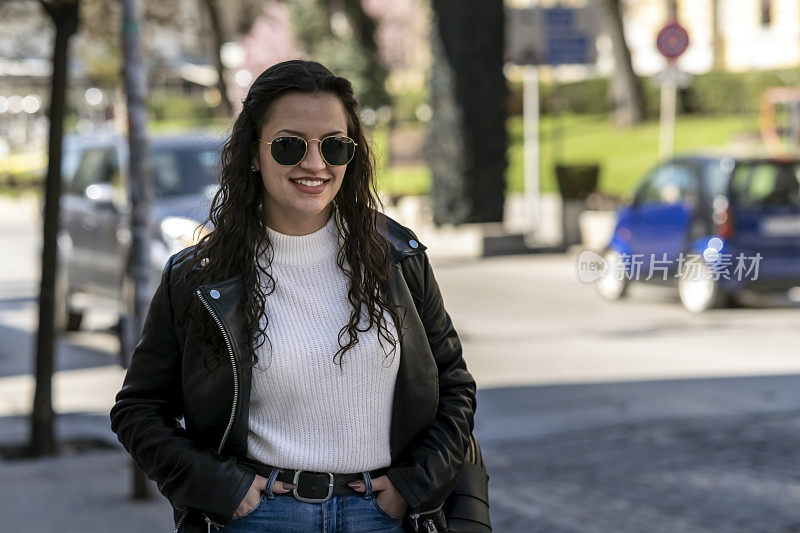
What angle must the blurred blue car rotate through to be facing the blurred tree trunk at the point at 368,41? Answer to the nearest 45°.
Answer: approximately 45° to its right

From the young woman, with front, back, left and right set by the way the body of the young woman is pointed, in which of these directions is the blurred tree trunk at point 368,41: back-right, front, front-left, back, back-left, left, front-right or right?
back

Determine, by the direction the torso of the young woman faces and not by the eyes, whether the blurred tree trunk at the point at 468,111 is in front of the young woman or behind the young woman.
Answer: behind

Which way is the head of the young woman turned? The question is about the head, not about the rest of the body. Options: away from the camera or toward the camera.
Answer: toward the camera

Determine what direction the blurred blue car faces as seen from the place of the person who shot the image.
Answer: facing away from the viewer and to the left of the viewer

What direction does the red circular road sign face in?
toward the camera

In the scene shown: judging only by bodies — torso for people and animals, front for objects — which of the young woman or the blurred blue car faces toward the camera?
the young woman

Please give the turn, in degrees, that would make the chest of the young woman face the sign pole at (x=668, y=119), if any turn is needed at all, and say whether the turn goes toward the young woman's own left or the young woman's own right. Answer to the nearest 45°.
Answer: approximately 180°

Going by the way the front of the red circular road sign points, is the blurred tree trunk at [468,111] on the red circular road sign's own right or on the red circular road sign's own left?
on the red circular road sign's own right

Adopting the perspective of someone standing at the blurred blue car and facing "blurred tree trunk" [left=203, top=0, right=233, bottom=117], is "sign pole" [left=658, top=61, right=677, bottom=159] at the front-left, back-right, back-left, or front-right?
front-right

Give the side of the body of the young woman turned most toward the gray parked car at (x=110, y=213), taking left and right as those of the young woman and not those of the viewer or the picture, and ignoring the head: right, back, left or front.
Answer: back

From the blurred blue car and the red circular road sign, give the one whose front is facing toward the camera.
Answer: the red circular road sign

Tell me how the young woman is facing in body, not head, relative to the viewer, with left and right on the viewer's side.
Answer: facing the viewer

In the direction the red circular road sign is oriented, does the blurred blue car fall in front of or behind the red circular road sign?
in front

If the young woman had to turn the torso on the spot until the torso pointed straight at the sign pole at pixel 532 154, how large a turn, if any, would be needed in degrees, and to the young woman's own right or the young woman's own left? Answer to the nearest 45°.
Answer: approximately 180°
